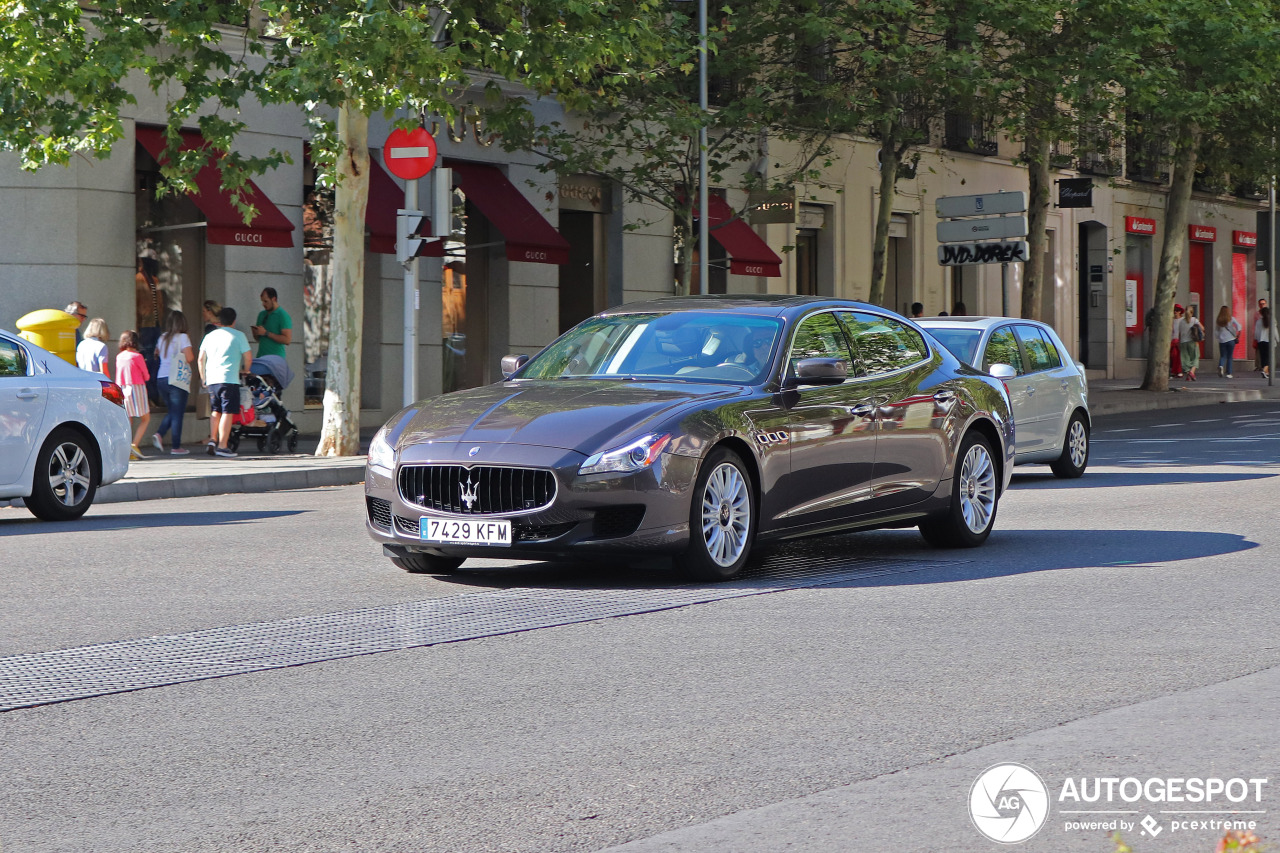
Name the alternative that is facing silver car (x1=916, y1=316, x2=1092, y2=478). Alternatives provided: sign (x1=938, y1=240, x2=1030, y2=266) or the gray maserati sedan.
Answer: the sign

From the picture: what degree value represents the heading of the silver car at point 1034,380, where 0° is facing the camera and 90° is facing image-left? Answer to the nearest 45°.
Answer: approximately 45°

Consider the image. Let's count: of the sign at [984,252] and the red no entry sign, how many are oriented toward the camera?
2

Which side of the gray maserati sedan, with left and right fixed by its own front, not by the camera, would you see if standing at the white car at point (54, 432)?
right

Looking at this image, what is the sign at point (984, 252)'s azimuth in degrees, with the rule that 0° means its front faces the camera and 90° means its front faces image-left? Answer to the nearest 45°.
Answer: approximately 0°
